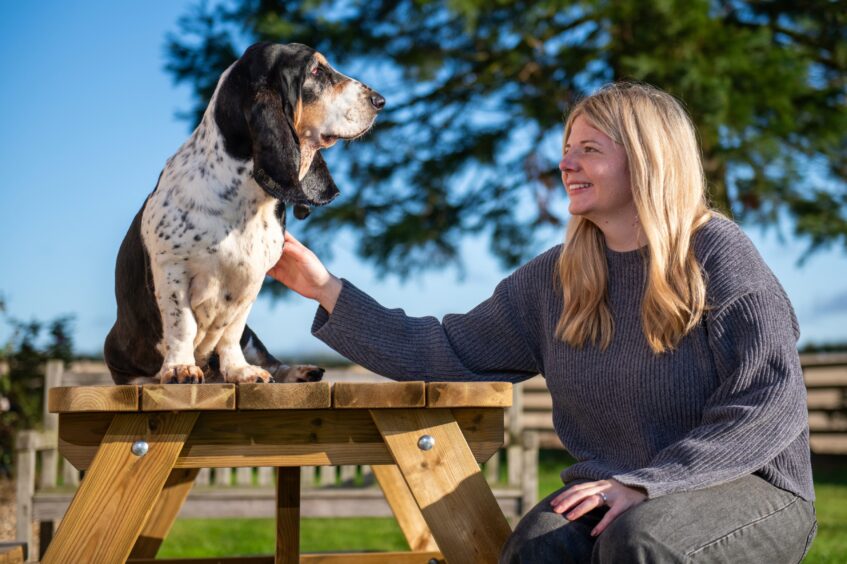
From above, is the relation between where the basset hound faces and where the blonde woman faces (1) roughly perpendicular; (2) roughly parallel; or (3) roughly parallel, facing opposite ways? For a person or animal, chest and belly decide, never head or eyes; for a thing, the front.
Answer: roughly perpendicular

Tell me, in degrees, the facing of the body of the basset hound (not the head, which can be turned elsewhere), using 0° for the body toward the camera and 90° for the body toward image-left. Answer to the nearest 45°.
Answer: approximately 315°

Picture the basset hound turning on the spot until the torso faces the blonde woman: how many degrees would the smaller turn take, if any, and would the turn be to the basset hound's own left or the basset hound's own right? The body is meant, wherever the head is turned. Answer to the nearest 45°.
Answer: approximately 45° to the basset hound's own left

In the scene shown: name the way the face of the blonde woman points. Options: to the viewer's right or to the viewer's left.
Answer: to the viewer's left
